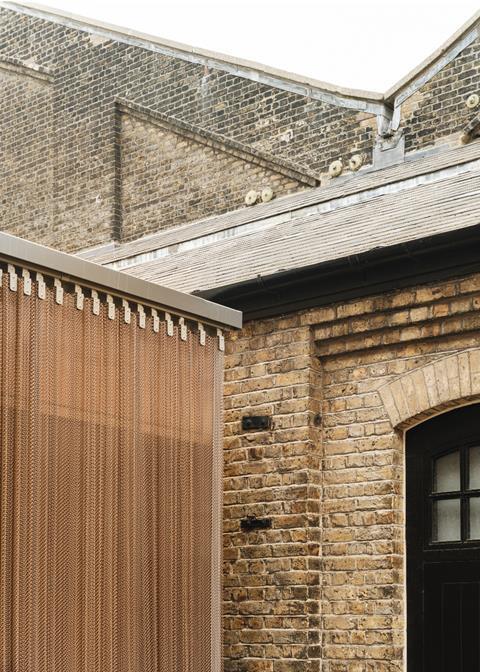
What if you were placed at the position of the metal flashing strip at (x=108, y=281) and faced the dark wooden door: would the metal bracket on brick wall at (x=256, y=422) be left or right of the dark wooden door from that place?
left

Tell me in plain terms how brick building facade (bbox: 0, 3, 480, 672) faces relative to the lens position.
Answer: facing the viewer and to the left of the viewer

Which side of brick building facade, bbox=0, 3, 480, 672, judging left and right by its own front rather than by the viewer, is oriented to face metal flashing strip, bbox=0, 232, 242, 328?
front

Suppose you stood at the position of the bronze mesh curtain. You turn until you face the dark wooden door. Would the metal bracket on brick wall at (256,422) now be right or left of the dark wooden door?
left

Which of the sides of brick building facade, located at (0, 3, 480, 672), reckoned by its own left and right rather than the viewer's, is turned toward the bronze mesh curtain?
front
